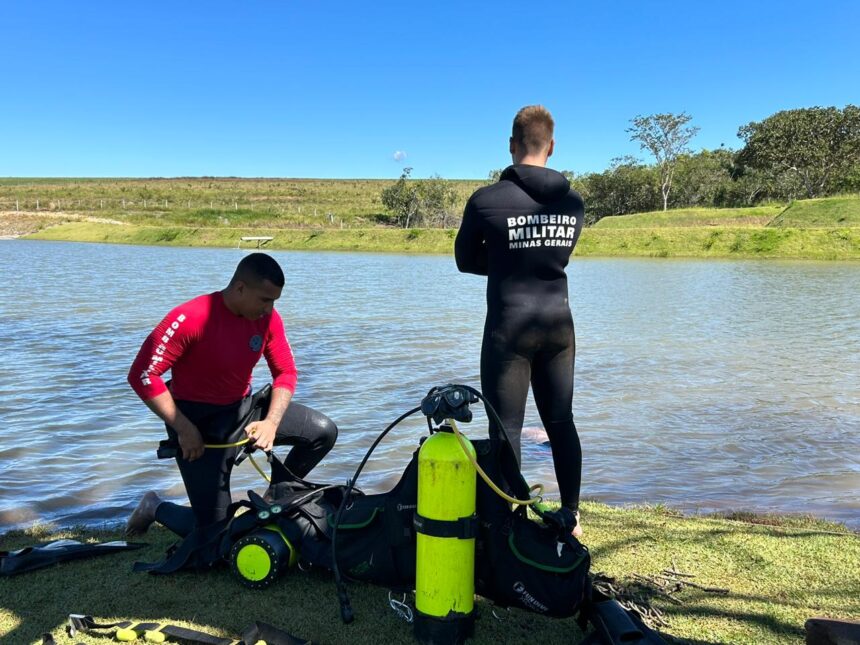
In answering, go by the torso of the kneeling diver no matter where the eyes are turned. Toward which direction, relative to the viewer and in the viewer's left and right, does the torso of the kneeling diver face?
facing the viewer and to the right of the viewer

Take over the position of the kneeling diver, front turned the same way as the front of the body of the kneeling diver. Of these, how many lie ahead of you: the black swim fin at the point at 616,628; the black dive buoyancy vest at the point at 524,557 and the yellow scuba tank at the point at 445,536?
3

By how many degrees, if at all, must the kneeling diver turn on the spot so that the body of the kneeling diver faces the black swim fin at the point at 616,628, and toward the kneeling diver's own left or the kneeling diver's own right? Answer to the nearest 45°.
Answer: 0° — they already face it

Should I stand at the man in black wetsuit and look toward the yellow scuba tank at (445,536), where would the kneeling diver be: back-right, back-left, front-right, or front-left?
front-right

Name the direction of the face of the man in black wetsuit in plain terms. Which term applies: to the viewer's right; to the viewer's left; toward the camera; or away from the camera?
away from the camera

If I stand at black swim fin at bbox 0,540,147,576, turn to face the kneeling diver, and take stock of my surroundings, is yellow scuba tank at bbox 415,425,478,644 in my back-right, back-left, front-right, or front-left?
front-right

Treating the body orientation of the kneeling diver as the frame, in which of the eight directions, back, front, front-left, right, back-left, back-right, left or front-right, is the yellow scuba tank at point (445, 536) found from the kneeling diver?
front

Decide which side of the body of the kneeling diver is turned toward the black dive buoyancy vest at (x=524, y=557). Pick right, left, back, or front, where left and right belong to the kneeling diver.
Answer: front
